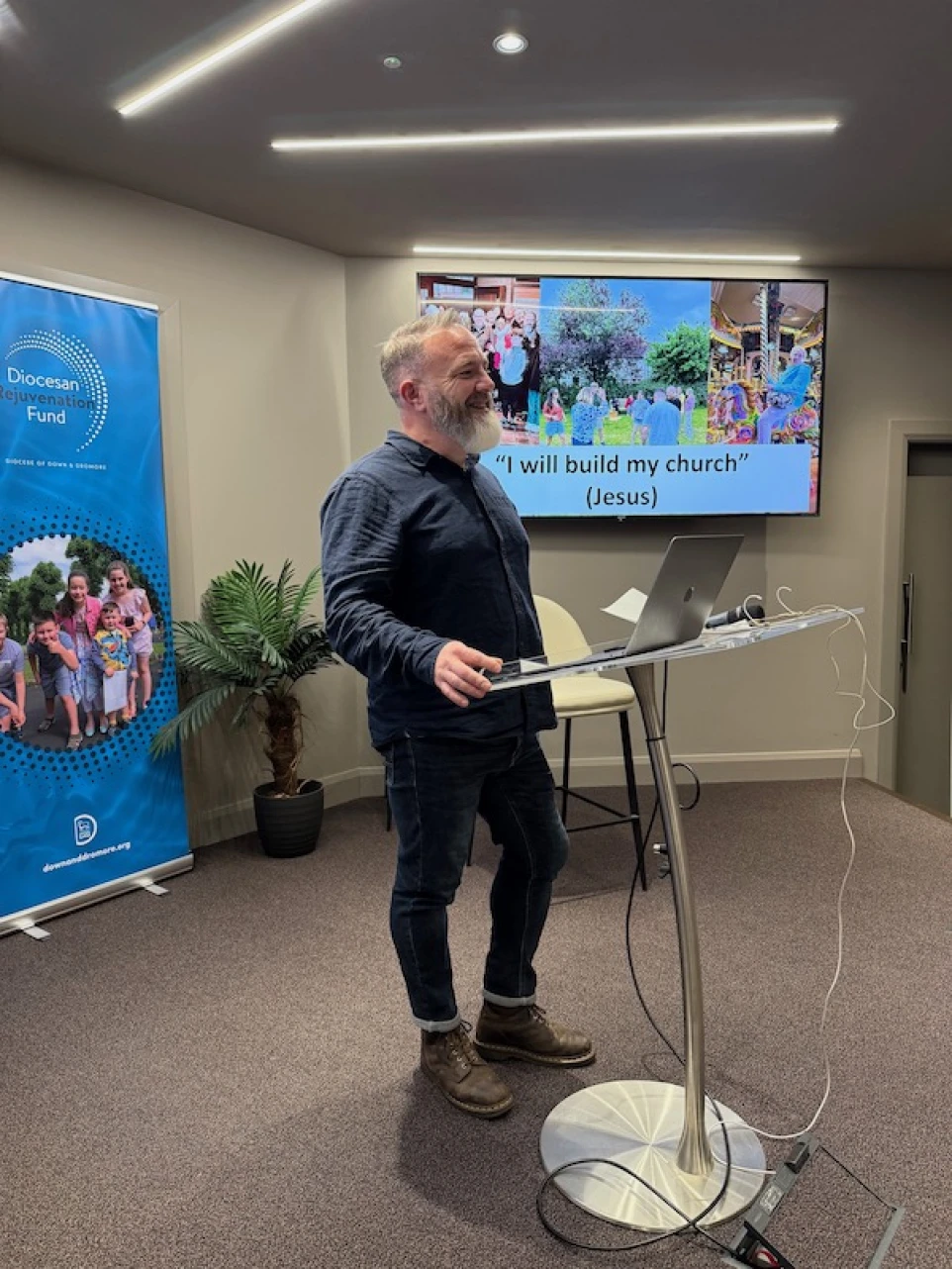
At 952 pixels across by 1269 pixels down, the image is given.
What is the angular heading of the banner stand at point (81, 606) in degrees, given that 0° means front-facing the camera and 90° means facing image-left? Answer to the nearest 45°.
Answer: approximately 315°

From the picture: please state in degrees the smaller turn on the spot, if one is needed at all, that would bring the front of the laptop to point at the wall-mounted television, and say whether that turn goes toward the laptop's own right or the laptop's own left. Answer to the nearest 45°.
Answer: approximately 90° to the laptop's own right

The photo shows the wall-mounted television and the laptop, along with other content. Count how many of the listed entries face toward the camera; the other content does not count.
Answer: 1

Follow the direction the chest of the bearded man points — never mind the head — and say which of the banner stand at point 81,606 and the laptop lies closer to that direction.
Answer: the laptop

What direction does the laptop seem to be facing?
to the viewer's left

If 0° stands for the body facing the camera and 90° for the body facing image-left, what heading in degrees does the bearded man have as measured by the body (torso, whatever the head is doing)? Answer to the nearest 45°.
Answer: approximately 315°

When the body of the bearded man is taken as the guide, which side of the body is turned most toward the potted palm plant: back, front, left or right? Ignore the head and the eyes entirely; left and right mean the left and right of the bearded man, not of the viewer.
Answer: back

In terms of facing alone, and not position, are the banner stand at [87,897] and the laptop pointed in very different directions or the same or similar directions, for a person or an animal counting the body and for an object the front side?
very different directions

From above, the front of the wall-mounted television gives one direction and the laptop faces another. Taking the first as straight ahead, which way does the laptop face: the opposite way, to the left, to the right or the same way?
to the right
